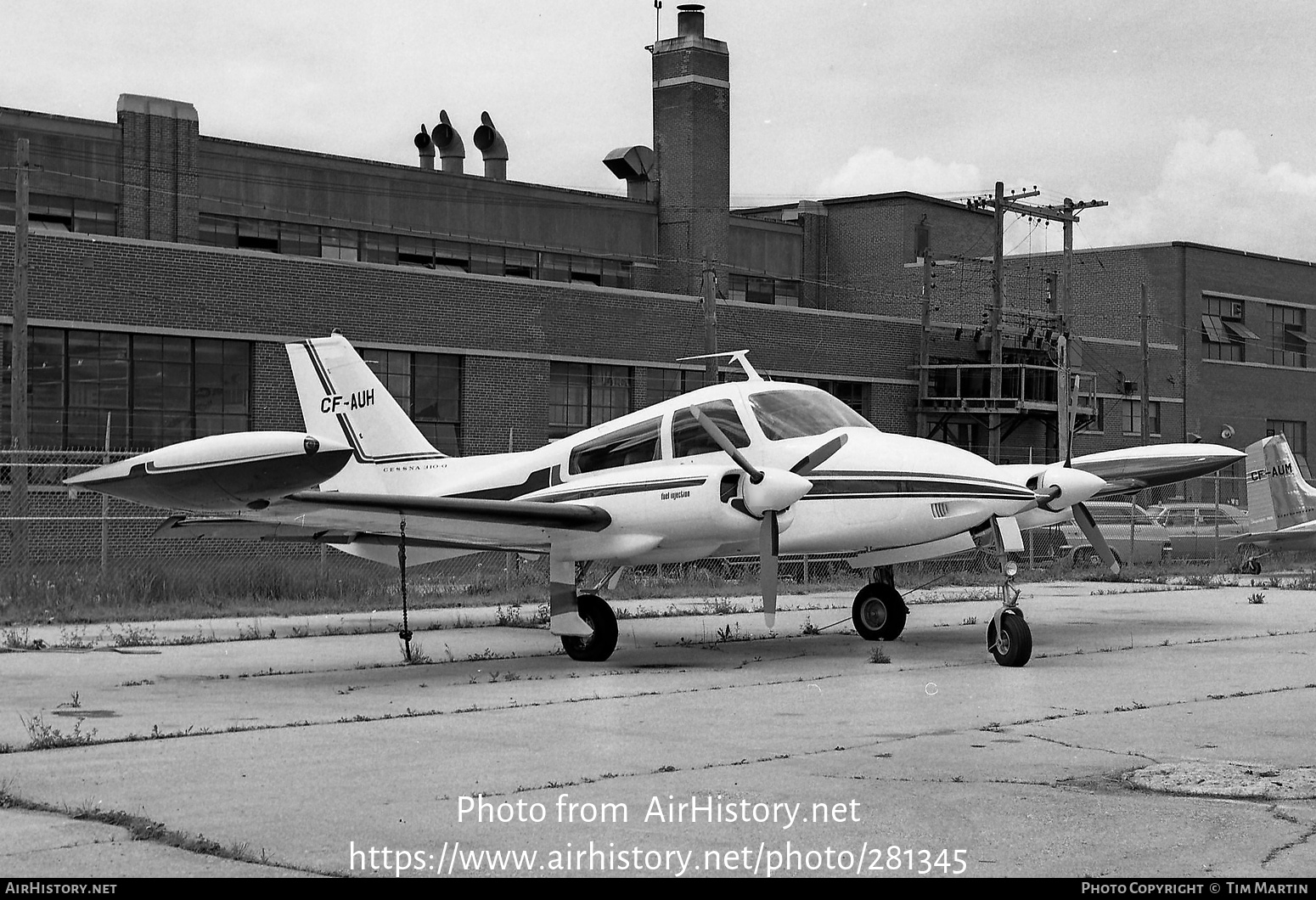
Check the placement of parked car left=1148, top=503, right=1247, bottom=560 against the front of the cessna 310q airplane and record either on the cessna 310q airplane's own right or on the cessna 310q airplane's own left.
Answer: on the cessna 310q airplane's own left

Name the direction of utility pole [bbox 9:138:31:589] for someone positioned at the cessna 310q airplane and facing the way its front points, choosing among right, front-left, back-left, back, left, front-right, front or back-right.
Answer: back

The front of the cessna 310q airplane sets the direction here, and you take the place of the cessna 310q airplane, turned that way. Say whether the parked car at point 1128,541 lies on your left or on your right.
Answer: on your left

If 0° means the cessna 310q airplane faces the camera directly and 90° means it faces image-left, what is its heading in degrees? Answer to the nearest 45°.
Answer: approximately 315°
